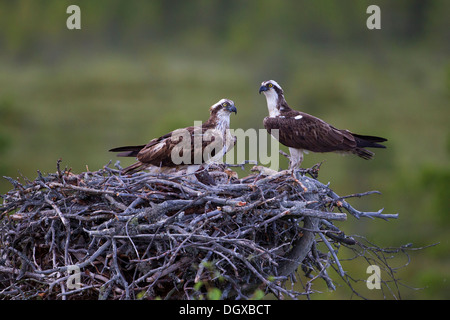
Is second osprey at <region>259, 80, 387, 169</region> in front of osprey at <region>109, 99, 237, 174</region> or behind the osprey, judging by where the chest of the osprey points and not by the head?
in front

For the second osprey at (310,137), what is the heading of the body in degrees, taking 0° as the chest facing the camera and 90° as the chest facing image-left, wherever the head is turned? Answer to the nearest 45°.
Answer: approximately 90°

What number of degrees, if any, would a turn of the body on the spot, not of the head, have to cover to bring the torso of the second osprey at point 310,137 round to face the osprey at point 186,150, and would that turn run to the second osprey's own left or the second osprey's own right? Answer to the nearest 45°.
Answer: approximately 45° to the second osprey's own left

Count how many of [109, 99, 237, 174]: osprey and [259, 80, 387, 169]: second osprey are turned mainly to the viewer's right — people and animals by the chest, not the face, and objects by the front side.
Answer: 1

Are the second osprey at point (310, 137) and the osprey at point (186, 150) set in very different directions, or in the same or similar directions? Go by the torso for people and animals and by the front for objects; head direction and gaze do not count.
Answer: very different directions

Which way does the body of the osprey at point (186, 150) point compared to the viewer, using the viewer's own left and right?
facing to the right of the viewer
